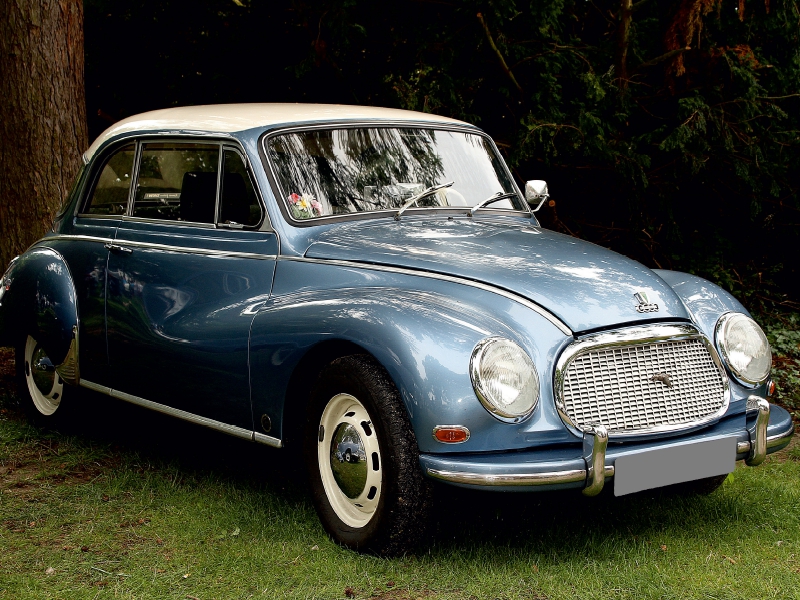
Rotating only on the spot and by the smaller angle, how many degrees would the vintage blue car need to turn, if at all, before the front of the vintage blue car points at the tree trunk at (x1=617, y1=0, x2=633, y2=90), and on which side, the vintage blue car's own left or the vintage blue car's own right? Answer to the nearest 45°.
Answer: approximately 90° to the vintage blue car's own left

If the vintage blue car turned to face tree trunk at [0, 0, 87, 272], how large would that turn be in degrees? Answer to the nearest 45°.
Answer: approximately 180°

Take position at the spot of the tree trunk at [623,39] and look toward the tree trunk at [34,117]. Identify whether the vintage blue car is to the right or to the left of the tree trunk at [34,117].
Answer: left

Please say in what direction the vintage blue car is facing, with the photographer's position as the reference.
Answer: facing the viewer and to the right of the viewer
